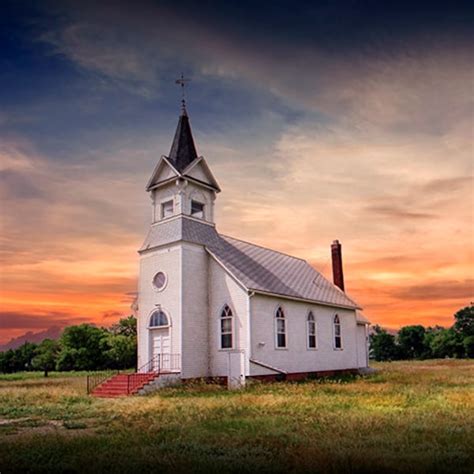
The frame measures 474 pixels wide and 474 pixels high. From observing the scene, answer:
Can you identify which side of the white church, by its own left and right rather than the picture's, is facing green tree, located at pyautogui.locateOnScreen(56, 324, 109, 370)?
right

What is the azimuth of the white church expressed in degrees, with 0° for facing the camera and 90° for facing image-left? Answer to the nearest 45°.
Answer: approximately 45°
